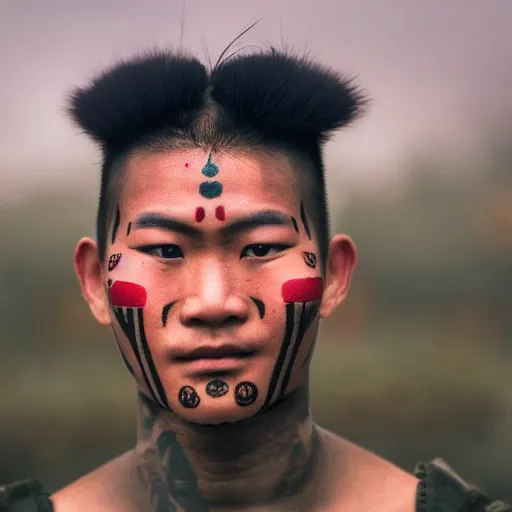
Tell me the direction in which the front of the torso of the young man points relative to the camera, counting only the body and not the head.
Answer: toward the camera
